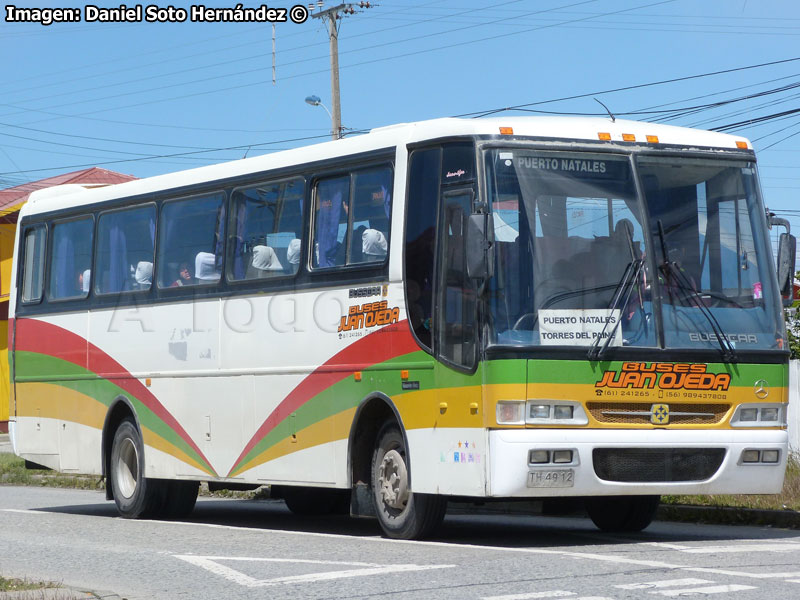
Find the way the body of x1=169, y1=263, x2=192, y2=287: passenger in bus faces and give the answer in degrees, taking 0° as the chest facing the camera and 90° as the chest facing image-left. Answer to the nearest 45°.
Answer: approximately 315°

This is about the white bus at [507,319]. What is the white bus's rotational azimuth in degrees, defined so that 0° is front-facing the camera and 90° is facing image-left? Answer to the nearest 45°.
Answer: approximately 315°

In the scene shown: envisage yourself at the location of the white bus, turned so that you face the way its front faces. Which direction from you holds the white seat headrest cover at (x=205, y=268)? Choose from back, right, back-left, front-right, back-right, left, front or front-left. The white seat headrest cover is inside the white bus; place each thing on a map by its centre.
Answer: back

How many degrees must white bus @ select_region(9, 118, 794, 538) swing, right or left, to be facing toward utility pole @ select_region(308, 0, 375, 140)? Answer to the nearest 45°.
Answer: approximately 135° to its left

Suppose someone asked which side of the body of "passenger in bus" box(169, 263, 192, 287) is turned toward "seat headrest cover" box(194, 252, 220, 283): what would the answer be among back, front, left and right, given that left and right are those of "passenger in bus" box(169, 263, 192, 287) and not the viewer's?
front

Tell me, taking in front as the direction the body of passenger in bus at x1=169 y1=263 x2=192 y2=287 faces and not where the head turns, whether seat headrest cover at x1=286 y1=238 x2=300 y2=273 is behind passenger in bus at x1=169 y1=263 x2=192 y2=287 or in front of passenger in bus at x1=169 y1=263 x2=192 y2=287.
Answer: in front

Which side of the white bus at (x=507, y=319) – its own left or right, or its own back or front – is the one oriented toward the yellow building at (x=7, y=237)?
back

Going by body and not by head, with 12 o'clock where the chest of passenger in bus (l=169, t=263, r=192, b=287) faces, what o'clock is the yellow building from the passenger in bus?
The yellow building is roughly at 7 o'clock from the passenger in bus.
